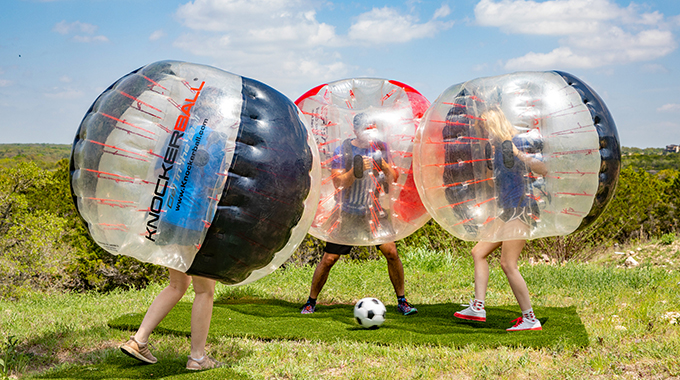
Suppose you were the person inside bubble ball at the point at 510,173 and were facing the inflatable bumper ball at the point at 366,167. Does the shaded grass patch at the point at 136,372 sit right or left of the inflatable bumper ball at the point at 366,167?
left

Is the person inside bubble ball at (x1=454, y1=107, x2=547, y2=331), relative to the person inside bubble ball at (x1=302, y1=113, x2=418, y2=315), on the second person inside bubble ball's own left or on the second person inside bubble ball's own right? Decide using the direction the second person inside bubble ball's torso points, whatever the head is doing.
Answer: on the second person inside bubble ball's own left

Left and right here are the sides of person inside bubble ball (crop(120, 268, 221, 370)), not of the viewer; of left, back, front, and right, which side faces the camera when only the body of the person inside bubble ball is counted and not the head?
right

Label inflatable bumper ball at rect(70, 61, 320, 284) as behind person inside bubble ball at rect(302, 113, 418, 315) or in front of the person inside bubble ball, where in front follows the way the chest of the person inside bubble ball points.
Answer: in front

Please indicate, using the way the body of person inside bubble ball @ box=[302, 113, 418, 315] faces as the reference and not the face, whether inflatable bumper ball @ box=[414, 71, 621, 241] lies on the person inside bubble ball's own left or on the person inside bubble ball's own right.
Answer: on the person inside bubble ball's own left

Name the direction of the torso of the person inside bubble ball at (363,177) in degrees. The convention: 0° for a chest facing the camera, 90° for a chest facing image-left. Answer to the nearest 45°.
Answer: approximately 0°
